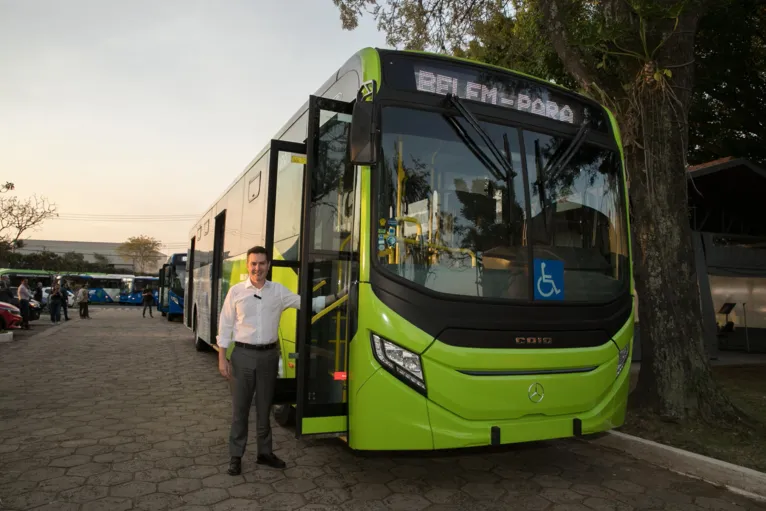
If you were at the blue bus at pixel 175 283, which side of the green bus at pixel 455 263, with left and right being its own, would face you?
back

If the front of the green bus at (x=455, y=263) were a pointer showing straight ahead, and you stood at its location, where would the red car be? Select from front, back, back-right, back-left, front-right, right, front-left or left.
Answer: back

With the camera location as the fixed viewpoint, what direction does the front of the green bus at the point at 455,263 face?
facing the viewer and to the right of the viewer

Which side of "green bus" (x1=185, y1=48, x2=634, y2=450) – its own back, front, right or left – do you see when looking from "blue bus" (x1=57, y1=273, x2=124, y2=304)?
back

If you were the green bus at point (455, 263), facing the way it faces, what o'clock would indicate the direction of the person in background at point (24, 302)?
The person in background is roughly at 6 o'clock from the green bus.

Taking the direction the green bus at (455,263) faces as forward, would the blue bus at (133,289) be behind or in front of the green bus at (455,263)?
behind

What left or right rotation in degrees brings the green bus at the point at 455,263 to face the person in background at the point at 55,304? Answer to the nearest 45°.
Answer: approximately 180°
